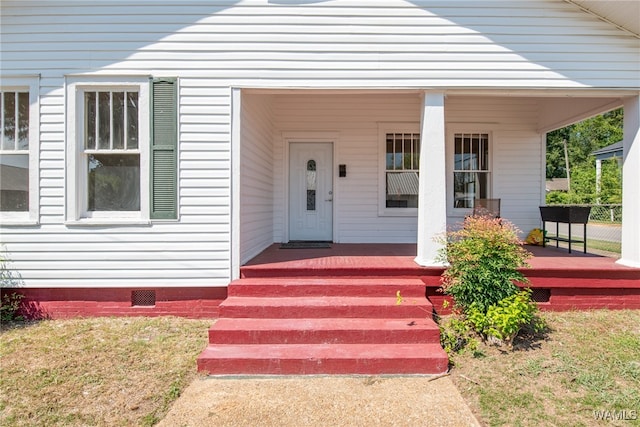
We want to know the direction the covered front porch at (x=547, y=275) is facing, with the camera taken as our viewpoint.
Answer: facing the viewer

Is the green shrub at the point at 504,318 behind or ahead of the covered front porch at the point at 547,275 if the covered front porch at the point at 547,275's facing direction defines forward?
ahead

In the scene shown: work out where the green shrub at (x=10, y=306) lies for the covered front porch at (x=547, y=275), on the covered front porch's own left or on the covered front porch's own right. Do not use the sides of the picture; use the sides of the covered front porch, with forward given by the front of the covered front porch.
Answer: on the covered front porch's own right

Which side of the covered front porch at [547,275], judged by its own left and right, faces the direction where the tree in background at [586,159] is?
back
